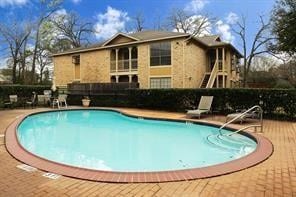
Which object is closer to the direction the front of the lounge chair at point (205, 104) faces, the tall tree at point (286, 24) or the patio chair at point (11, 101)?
the patio chair

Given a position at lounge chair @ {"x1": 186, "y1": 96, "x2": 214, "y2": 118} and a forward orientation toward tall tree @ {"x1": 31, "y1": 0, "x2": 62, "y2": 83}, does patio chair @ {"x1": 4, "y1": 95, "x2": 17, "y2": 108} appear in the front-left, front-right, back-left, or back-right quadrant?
front-left

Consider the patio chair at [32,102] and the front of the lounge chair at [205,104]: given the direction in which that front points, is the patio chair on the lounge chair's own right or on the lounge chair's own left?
on the lounge chair's own right

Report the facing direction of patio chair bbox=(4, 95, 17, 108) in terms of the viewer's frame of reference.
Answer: facing the viewer and to the left of the viewer

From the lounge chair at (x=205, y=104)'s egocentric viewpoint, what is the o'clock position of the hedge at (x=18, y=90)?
The hedge is roughly at 2 o'clock from the lounge chair.

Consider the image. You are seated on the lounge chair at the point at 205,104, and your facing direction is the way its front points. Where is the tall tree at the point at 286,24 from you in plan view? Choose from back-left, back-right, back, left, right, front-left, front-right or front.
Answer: back

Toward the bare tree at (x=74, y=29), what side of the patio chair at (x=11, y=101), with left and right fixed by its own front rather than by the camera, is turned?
back

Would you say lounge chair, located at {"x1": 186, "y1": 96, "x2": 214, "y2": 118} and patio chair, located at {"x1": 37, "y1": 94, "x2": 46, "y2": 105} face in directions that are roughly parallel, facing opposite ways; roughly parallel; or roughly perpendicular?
roughly perpendicular

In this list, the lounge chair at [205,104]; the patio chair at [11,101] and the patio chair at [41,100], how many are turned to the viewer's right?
0

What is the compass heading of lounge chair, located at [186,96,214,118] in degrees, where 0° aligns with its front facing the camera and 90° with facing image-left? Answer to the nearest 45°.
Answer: approximately 45°

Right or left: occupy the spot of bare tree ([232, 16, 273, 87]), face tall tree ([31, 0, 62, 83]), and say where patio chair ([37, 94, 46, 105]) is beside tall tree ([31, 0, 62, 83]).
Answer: left

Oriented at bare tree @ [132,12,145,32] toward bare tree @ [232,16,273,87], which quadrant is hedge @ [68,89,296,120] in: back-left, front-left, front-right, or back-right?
front-right

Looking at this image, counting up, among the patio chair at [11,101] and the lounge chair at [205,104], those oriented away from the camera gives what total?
0

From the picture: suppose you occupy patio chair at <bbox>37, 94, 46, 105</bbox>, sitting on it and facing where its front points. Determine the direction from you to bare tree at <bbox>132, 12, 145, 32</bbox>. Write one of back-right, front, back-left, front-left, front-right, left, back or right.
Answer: back-left

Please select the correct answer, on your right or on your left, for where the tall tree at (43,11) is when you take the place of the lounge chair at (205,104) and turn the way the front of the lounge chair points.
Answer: on your right

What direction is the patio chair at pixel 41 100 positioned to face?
toward the camera

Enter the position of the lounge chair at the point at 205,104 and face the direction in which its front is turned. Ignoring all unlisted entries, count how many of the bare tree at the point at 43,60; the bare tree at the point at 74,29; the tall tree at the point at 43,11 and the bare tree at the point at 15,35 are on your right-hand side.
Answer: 4

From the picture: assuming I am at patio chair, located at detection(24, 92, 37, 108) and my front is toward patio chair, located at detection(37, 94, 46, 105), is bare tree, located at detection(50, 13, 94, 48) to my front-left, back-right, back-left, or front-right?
front-left
